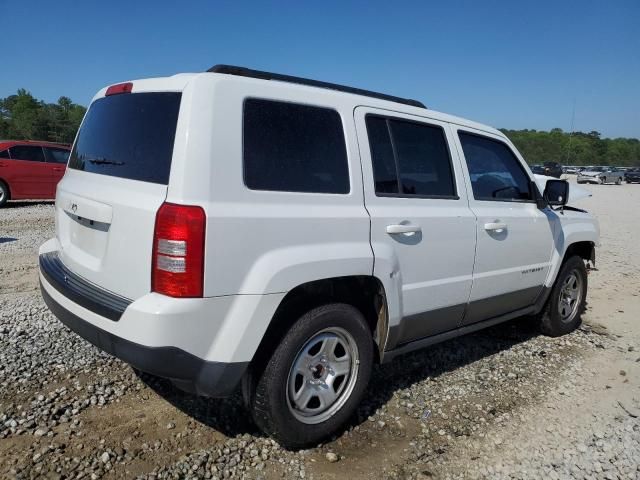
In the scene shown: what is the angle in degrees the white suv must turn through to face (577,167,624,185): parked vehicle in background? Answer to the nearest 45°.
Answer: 0° — it already faces it

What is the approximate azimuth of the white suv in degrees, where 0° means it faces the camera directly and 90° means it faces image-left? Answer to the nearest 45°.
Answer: approximately 225°

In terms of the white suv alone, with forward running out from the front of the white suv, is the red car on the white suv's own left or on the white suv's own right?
on the white suv's own left

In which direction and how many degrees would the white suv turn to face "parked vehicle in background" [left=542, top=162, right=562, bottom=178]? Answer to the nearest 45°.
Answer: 0° — it already faces it

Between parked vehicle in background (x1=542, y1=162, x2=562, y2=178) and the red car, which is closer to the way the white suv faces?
the parked vehicle in background

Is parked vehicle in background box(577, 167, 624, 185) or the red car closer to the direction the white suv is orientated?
the parked vehicle in background
